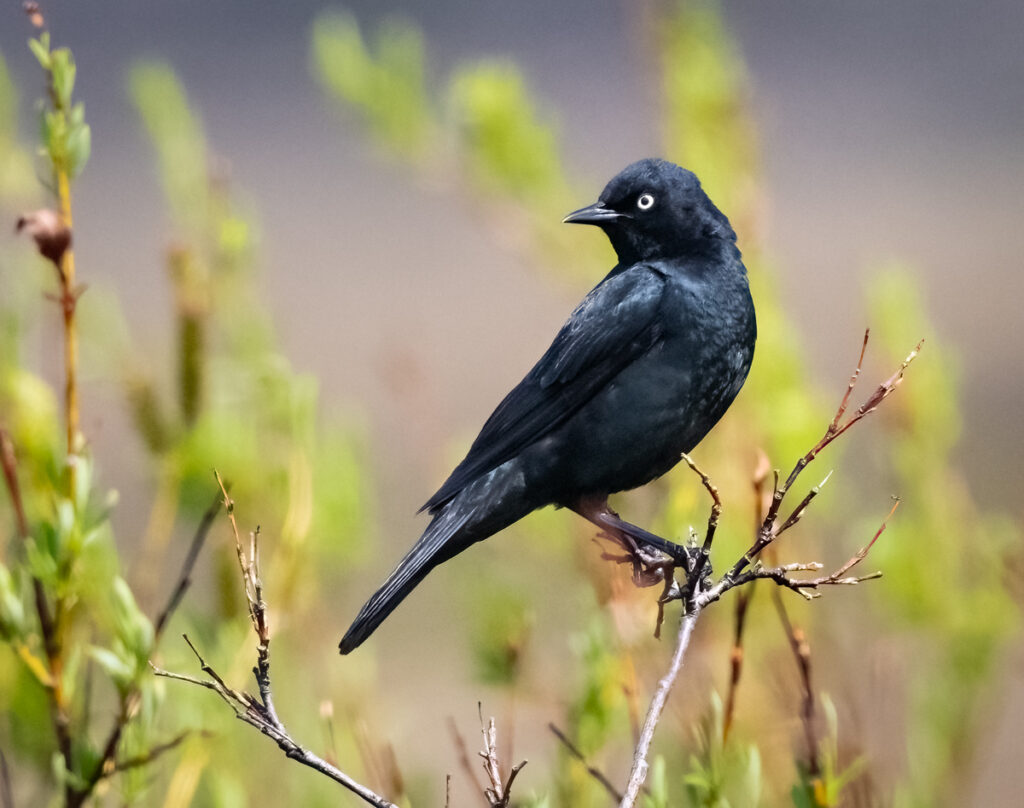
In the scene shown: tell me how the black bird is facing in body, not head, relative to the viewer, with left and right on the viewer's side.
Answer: facing to the right of the viewer
